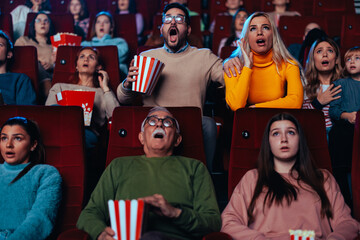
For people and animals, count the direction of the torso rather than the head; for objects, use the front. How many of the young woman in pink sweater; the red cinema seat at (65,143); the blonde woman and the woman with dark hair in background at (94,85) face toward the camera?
4

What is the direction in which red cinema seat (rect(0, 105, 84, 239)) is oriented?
toward the camera

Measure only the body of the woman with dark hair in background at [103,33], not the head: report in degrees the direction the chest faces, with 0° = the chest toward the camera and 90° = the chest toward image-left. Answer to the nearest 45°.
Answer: approximately 0°

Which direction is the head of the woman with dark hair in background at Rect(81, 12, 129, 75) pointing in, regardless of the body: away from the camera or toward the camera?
toward the camera

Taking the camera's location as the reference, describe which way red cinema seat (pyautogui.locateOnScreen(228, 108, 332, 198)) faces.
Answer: facing the viewer

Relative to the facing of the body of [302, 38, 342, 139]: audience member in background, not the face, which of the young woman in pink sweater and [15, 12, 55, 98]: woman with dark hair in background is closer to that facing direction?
the young woman in pink sweater

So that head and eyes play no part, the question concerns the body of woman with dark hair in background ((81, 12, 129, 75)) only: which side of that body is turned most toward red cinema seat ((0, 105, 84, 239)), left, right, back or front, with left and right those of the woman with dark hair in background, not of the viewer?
front

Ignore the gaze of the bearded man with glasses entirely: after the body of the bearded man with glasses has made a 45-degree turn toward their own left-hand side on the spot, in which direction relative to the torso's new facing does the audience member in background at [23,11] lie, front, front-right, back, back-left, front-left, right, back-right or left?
back

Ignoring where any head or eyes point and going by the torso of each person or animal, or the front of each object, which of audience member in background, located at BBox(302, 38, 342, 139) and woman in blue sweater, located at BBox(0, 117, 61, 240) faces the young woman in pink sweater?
the audience member in background

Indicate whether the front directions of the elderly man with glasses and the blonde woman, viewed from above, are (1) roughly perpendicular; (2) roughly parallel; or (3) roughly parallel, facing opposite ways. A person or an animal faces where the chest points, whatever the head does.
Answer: roughly parallel

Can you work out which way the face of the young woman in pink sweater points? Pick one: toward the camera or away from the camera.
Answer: toward the camera

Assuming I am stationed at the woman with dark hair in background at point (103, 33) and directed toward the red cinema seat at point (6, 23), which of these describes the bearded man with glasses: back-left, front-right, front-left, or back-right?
back-left

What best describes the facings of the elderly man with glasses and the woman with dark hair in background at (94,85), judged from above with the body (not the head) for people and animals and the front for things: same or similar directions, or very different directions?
same or similar directions

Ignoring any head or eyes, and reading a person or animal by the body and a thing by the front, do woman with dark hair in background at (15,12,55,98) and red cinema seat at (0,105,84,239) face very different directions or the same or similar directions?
same or similar directions

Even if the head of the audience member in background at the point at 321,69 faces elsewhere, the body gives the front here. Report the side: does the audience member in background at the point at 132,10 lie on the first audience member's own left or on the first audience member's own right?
on the first audience member's own right

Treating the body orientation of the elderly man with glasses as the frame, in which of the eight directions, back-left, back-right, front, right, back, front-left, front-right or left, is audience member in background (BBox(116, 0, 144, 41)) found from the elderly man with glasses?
back

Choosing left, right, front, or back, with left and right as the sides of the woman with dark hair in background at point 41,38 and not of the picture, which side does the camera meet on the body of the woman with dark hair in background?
front

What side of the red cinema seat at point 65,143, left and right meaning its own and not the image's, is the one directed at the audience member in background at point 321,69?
left
